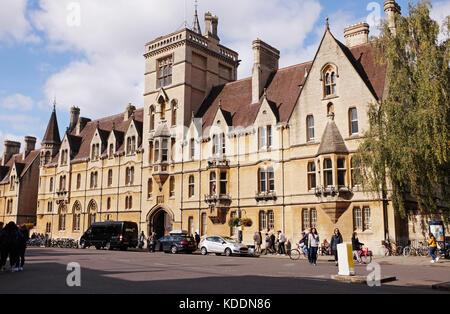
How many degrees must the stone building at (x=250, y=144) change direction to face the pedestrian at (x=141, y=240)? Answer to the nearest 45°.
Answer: approximately 90° to its right

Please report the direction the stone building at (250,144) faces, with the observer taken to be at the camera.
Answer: facing the viewer and to the left of the viewer

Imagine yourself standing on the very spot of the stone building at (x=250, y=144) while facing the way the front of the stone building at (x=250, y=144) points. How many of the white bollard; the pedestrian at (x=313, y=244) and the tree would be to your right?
0

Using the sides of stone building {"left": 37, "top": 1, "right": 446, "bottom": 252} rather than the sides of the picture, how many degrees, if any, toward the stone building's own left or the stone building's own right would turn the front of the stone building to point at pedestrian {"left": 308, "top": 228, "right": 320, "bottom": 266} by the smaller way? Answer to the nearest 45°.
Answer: approximately 45° to the stone building's own left

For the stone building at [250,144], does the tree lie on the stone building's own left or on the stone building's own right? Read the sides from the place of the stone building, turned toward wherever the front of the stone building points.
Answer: on the stone building's own left

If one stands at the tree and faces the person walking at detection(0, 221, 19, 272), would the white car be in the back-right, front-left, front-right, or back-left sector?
front-right

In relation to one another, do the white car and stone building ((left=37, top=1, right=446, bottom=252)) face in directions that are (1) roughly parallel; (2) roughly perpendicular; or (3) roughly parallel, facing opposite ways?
roughly perpendicular

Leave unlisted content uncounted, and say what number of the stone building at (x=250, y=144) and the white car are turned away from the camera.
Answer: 0

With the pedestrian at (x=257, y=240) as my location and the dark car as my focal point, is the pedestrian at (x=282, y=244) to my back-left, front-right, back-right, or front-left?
back-left
